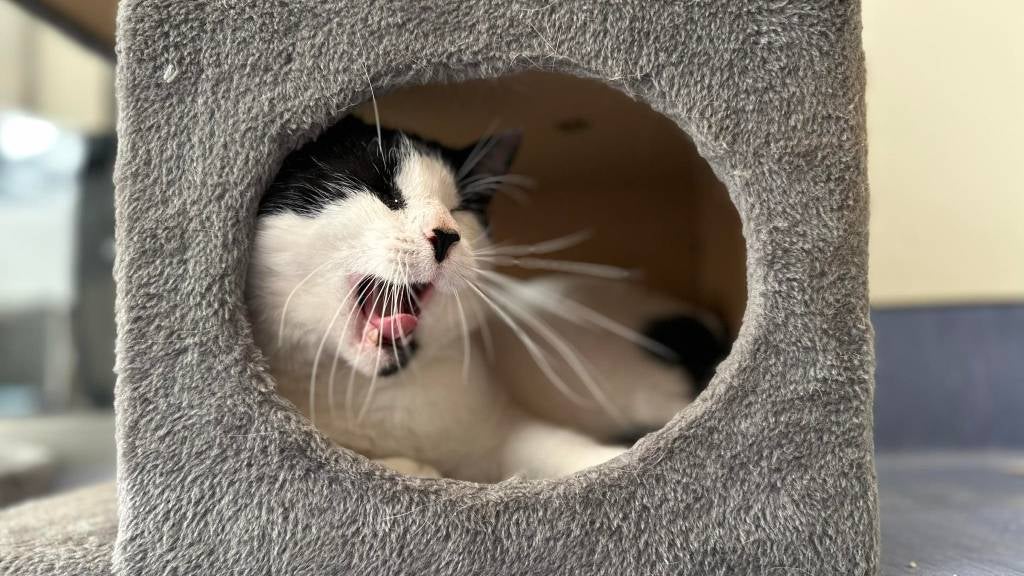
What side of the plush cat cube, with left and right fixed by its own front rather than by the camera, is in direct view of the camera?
front
